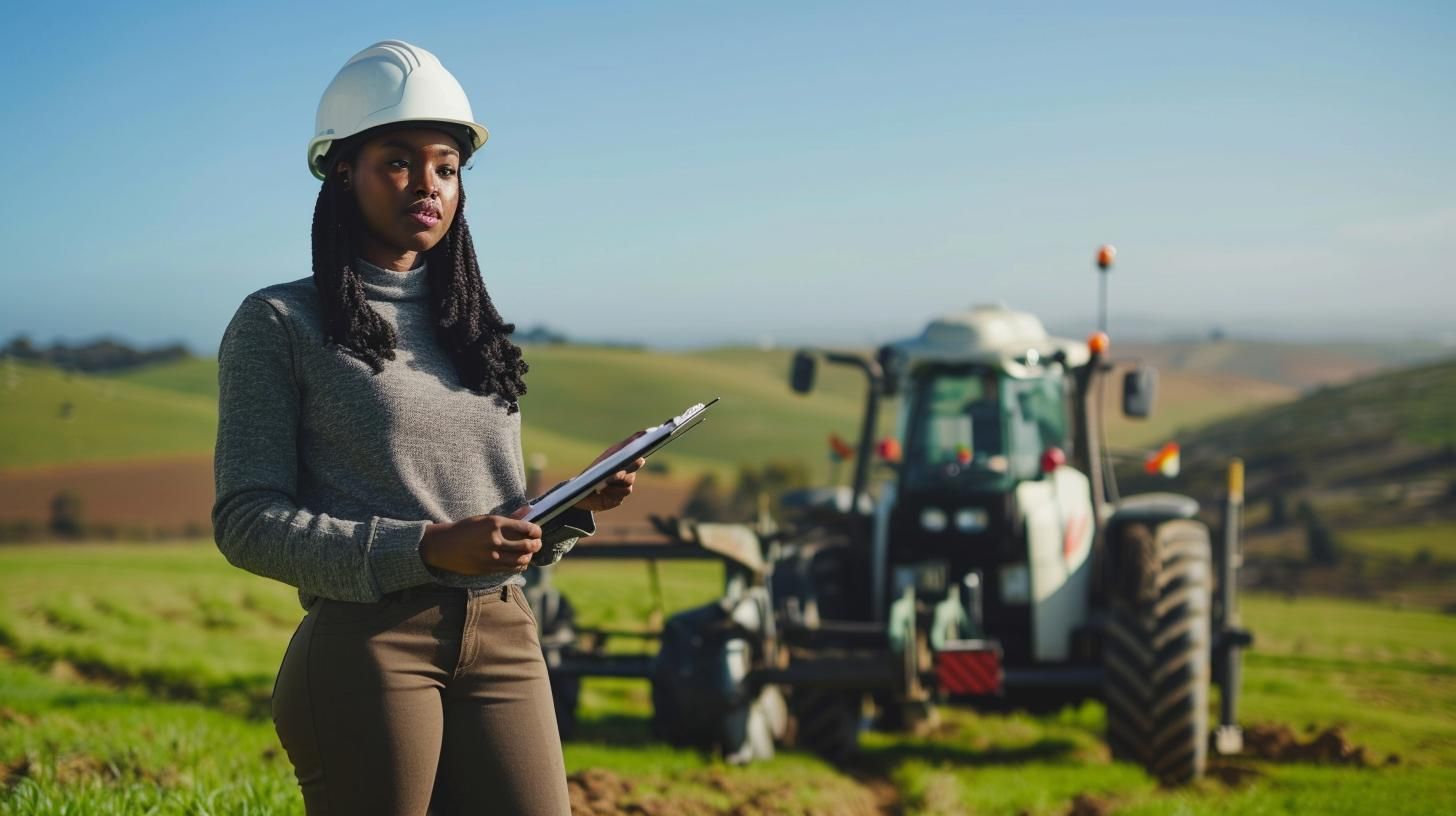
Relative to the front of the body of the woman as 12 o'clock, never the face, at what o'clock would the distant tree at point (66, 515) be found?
The distant tree is roughly at 7 o'clock from the woman.

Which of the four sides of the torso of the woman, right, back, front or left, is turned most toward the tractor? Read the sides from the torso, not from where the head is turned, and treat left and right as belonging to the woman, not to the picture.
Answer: left

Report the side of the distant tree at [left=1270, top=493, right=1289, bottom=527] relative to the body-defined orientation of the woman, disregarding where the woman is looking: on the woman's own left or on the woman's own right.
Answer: on the woman's own left

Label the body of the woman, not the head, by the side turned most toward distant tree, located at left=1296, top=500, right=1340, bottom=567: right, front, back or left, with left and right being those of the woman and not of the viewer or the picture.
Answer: left

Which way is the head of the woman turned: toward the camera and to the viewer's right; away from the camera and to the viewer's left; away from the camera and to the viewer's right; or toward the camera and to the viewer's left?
toward the camera and to the viewer's right

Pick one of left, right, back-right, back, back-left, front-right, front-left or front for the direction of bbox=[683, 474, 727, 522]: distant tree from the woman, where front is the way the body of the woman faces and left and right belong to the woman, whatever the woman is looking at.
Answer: back-left

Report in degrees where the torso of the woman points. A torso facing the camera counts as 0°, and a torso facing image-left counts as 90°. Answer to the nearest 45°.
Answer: approximately 315°
